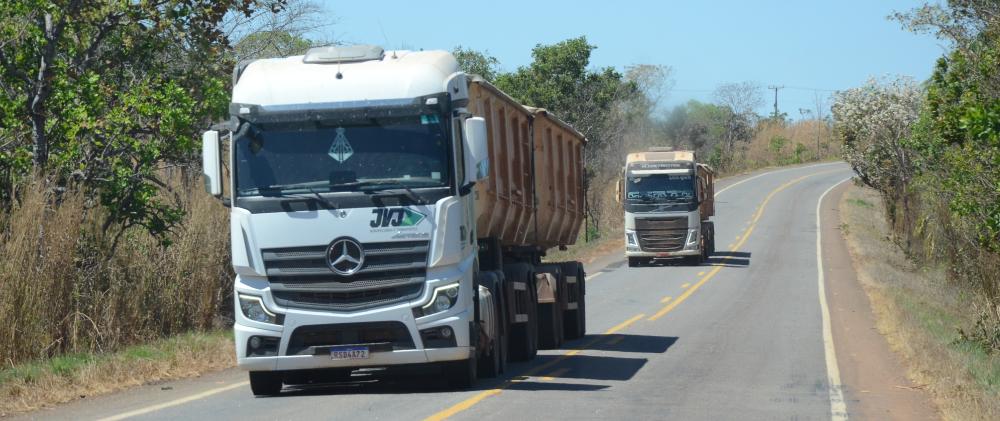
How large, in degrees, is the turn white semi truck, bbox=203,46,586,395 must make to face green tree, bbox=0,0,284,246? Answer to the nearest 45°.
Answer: approximately 135° to its right

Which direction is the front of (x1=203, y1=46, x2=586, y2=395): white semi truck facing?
toward the camera

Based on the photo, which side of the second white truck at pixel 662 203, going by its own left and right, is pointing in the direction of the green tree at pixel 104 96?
front

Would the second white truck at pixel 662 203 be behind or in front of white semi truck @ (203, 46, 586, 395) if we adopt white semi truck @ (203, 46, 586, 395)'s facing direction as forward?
behind

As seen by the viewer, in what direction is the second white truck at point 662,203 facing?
toward the camera

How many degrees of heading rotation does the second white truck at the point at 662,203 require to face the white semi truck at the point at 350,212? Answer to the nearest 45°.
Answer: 0° — it already faces it

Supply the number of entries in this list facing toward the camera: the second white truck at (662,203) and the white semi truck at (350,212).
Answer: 2
